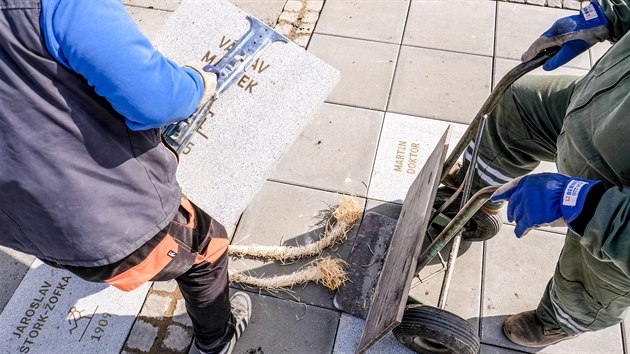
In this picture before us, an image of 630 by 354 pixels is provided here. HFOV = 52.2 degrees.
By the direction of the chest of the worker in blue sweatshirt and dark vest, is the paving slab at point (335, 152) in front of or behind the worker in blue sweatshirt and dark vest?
in front

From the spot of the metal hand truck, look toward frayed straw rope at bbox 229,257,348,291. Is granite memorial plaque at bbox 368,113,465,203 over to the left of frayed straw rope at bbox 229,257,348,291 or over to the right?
right

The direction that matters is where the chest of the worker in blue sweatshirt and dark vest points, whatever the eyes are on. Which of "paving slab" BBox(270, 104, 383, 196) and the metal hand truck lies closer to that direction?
the paving slab

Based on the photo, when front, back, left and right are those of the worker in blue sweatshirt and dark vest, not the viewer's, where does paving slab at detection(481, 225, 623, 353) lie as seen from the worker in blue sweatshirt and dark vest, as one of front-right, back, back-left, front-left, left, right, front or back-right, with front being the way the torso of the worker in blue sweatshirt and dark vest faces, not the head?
front-right

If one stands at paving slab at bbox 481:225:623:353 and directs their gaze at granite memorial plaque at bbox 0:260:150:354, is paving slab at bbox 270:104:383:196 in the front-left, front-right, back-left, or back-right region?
front-right

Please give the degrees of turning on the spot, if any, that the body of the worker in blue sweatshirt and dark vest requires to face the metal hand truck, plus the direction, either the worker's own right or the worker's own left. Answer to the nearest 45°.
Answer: approximately 45° to the worker's own right

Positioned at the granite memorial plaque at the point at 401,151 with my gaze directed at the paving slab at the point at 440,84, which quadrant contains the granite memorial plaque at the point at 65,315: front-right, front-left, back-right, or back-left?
back-left

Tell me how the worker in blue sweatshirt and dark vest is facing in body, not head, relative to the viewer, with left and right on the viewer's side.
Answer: facing away from the viewer and to the right of the viewer

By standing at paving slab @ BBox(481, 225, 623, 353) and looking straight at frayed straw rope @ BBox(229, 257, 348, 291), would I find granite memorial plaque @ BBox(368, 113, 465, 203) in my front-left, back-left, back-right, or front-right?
front-right
